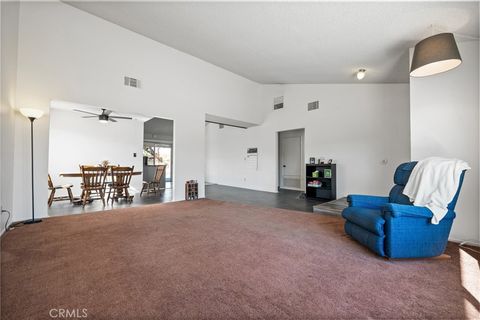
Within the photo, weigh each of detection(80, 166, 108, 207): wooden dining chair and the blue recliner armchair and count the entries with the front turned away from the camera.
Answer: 1

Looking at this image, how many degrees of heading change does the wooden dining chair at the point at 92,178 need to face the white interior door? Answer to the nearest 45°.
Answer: approximately 90° to its right

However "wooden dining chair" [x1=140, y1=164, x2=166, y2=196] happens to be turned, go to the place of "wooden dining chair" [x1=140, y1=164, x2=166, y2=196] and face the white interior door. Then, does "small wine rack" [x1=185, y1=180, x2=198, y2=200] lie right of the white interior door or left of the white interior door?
right

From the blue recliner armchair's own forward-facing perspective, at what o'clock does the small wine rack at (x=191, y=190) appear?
The small wine rack is roughly at 2 o'clock from the blue recliner armchair.

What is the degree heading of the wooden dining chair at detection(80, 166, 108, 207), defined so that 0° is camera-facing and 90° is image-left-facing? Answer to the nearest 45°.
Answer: approximately 180°

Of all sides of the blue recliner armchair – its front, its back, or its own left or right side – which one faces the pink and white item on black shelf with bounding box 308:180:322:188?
right

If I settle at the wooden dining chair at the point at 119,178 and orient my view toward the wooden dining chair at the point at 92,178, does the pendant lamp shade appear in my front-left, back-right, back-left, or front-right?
back-left

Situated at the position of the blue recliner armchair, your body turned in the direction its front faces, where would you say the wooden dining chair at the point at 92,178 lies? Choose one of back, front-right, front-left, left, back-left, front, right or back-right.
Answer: front-right

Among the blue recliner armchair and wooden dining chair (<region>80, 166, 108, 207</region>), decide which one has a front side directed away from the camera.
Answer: the wooden dining chair

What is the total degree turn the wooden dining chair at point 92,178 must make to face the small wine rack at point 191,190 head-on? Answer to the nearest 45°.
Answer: approximately 90° to its right

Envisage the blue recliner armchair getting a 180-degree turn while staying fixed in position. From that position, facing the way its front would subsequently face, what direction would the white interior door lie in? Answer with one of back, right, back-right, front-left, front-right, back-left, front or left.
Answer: left

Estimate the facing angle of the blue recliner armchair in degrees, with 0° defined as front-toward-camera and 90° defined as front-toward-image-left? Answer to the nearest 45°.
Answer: approximately 45°
